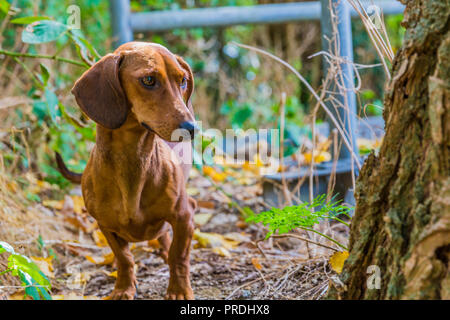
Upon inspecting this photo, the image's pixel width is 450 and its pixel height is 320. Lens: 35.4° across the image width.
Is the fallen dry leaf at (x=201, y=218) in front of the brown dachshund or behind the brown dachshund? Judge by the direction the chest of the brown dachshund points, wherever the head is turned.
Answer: behind

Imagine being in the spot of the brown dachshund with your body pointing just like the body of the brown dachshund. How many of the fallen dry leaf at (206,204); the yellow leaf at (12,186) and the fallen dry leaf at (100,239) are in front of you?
0

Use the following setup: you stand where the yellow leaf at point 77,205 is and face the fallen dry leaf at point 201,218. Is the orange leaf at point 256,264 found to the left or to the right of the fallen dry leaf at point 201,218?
right

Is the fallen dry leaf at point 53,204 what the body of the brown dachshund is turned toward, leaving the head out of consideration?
no

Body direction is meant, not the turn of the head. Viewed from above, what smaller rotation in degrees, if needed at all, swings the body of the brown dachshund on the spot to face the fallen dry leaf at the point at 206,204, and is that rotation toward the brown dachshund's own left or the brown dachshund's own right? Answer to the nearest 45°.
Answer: approximately 180°

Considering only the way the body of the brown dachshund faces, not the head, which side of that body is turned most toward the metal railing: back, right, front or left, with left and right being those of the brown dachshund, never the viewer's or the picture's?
back

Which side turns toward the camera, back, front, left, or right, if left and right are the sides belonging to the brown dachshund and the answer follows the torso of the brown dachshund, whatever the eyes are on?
front

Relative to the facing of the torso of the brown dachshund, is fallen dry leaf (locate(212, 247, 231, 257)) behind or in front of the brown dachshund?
behind

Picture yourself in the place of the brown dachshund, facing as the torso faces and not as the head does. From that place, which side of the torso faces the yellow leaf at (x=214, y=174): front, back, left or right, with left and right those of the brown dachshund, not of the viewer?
back

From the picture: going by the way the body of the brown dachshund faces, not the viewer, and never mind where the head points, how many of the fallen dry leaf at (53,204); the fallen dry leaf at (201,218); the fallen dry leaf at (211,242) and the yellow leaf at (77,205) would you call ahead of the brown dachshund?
0

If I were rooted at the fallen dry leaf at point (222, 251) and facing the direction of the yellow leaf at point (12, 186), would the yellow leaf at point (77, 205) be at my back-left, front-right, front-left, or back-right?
front-right

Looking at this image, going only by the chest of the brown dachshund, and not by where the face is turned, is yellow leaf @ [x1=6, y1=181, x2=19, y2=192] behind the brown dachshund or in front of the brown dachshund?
behind

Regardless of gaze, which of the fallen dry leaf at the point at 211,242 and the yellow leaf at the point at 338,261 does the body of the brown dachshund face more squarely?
the yellow leaf
